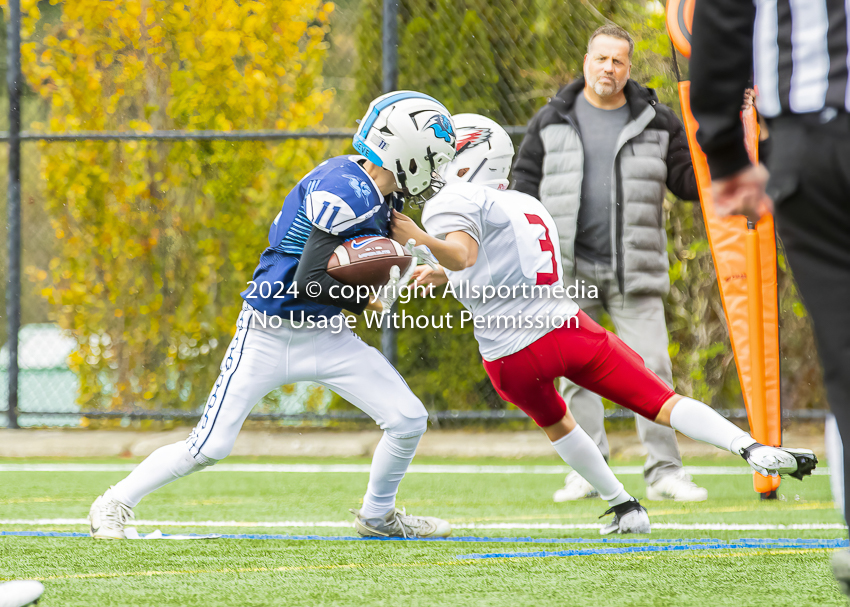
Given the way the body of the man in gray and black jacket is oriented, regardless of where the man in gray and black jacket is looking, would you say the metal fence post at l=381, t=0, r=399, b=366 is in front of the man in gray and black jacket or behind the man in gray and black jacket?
behind

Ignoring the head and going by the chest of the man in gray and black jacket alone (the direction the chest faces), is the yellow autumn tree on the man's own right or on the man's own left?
on the man's own right

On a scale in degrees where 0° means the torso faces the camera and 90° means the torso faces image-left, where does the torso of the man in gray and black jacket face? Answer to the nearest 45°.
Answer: approximately 0°
